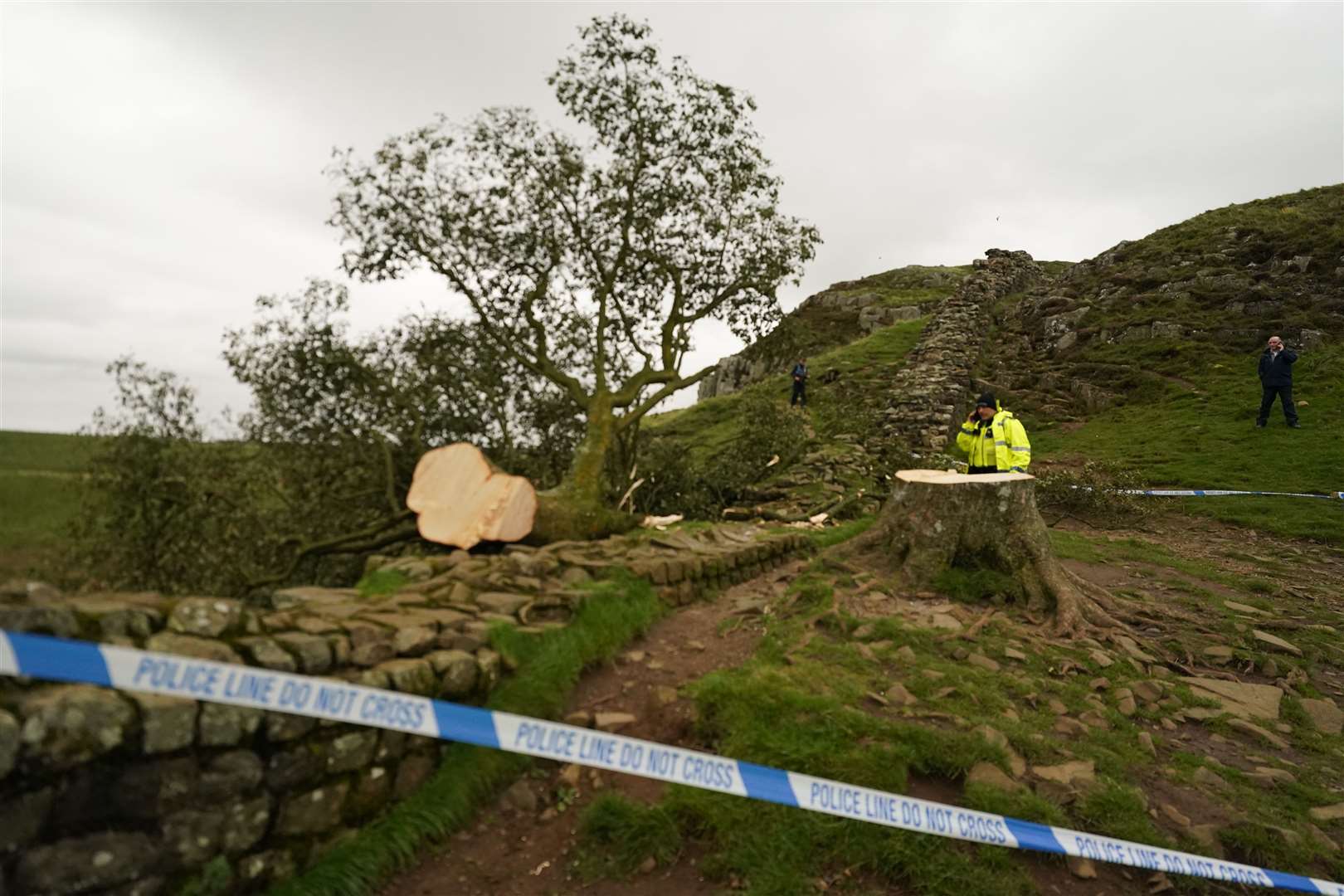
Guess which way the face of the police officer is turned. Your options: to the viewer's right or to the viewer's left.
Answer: to the viewer's left

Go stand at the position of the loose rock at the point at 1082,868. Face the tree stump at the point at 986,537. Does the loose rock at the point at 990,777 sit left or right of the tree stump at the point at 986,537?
left

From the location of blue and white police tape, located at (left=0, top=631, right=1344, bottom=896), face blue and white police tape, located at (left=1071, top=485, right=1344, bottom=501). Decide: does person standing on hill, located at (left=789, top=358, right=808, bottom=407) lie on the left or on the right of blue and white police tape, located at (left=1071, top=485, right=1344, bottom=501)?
left

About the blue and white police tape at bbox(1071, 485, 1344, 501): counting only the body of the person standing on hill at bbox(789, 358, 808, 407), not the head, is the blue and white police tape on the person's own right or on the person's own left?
on the person's own left

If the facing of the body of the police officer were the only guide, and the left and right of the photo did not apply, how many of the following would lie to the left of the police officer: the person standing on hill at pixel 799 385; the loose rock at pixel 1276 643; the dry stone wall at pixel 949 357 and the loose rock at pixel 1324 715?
2

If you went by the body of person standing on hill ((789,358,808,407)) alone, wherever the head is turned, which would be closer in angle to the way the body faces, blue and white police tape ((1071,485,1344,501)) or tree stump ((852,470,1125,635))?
the tree stump

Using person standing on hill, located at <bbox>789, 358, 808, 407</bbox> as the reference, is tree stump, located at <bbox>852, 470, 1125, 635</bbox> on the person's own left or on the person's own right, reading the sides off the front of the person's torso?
on the person's own left

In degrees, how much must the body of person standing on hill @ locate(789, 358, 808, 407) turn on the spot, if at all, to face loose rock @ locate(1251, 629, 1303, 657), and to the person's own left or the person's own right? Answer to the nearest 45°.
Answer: approximately 45° to the person's own left

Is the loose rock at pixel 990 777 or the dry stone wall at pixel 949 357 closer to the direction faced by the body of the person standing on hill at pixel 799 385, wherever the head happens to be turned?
the loose rock

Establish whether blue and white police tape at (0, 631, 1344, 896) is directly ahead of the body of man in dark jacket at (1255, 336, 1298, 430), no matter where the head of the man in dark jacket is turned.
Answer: yes

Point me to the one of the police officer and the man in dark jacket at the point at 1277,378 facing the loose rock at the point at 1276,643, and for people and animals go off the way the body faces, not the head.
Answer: the man in dark jacket

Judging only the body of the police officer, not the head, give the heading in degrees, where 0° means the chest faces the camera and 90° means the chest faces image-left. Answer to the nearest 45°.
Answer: approximately 45°

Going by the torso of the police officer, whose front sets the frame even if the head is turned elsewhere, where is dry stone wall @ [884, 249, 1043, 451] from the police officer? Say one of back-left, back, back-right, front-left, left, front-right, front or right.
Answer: back-right
